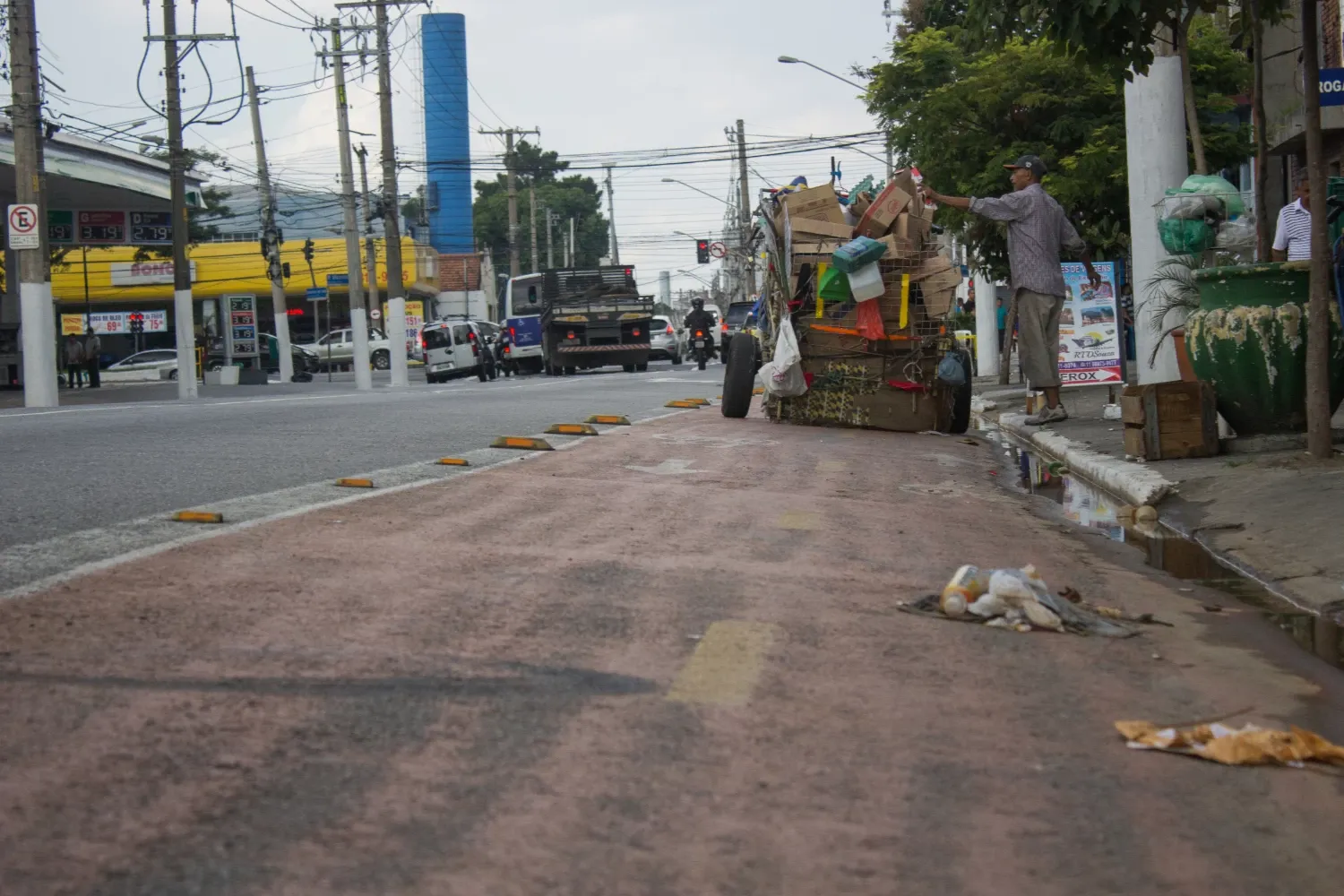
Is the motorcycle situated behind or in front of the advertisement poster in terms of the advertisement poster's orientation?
behind

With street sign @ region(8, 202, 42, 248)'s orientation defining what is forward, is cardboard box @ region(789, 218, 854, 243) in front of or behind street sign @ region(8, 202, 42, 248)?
in front

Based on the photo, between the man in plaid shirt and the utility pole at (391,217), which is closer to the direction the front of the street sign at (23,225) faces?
the man in plaid shirt

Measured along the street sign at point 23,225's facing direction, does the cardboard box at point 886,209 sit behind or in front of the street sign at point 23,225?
in front

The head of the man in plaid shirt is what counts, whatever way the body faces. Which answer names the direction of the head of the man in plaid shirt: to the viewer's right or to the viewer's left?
to the viewer's left

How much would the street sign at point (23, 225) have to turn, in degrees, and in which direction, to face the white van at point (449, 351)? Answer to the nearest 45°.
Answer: approximately 135° to its left

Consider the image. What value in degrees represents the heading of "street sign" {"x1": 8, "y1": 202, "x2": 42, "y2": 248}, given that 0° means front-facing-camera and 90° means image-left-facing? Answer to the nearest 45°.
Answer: approximately 0°
